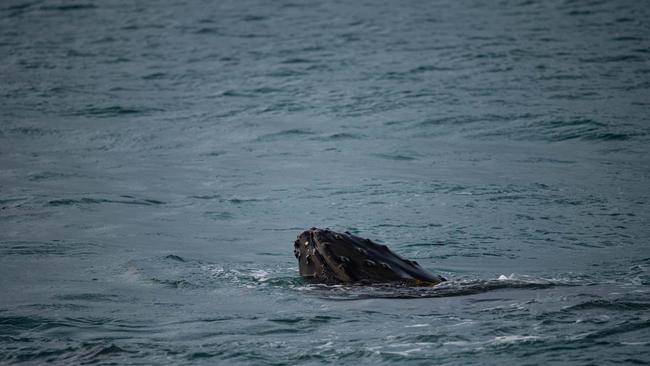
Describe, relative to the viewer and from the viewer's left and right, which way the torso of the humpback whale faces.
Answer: facing to the left of the viewer
